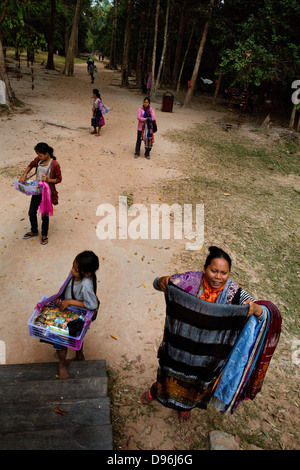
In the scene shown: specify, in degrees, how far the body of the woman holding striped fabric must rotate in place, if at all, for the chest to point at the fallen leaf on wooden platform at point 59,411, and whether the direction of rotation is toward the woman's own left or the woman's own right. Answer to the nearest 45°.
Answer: approximately 45° to the woman's own right

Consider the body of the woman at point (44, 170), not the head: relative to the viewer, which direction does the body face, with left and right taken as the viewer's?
facing the viewer and to the left of the viewer

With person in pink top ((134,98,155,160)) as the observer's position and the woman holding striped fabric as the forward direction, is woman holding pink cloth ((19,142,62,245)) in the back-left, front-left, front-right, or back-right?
front-right

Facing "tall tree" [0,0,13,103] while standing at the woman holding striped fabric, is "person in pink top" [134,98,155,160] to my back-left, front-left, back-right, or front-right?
front-right

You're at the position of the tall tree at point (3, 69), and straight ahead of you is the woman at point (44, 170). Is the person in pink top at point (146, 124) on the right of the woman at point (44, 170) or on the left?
left

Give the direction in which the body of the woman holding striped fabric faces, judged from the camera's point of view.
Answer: toward the camera

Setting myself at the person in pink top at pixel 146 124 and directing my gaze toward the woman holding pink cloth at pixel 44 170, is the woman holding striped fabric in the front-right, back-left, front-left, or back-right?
front-left

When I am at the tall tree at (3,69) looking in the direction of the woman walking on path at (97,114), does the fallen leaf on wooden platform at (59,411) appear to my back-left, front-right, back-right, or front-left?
front-right

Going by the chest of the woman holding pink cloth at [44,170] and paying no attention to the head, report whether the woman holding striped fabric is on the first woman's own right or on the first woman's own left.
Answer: on the first woman's own left
